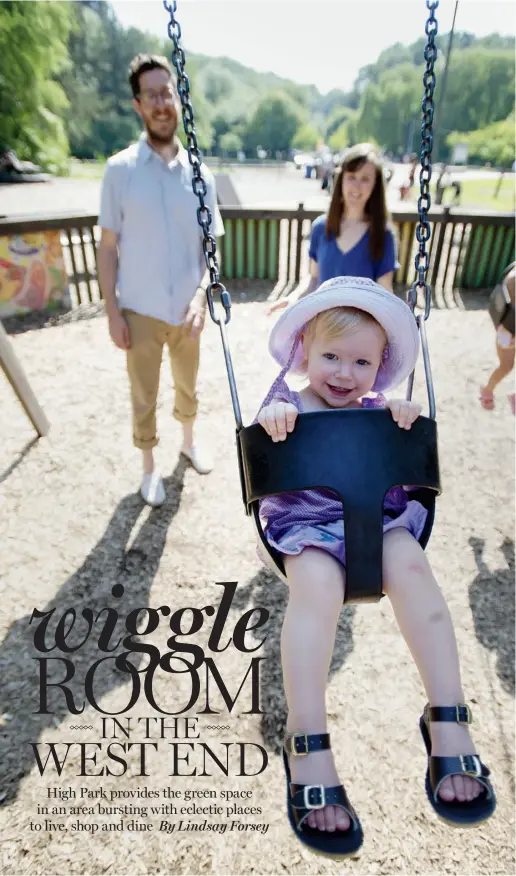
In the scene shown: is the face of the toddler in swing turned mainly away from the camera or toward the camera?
toward the camera

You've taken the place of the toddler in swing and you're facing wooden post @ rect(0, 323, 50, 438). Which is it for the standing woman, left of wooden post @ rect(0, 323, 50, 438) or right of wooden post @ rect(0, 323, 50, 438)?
right

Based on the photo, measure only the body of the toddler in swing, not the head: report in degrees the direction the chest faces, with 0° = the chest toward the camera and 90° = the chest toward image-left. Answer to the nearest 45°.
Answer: approximately 0°

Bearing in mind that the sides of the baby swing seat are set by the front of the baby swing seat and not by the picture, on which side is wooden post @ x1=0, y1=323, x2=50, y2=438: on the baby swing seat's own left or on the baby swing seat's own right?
on the baby swing seat's own right

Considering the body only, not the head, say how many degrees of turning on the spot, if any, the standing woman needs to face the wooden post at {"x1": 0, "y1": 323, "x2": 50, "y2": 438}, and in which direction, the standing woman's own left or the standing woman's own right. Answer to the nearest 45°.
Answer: approximately 90° to the standing woman's own right

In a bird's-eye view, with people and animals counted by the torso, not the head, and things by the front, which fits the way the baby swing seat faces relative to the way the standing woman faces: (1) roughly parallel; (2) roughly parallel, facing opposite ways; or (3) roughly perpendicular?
roughly parallel

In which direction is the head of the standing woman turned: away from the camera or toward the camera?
toward the camera

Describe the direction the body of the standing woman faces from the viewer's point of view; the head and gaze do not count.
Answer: toward the camera

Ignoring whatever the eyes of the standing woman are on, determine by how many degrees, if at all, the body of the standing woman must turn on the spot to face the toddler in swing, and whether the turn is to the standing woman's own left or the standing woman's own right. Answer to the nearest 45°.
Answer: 0° — they already face them

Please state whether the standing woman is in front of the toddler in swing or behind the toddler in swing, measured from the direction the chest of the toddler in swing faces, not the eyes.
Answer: behind

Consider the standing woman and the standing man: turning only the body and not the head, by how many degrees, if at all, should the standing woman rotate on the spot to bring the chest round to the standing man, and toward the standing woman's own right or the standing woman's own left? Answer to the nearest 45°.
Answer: approximately 90° to the standing woman's own right

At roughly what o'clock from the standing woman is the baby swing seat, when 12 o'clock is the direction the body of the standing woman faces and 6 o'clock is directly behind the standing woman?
The baby swing seat is roughly at 12 o'clock from the standing woman.

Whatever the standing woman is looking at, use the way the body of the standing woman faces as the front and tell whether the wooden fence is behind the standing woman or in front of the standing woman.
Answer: behind

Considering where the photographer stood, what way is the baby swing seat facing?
facing the viewer

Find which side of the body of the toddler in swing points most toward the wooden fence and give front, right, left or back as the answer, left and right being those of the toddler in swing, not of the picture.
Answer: back
